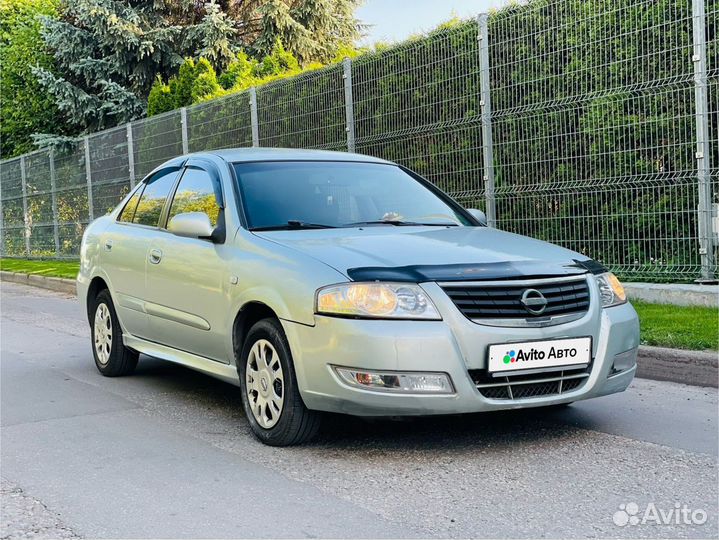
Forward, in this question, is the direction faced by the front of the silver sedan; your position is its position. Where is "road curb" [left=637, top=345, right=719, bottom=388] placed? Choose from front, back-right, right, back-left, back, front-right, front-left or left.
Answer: left

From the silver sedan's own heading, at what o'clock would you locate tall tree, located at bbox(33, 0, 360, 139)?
The tall tree is roughly at 7 o'clock from the silver sedan.

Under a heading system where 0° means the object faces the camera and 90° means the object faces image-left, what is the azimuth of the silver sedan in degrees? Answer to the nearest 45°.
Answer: approximately 315°

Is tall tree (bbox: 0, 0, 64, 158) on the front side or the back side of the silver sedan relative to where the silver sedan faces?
on the back side

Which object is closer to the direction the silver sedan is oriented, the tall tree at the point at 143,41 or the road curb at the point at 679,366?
the road curb

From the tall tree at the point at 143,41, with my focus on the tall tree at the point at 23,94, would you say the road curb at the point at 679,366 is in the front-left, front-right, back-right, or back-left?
back-left
